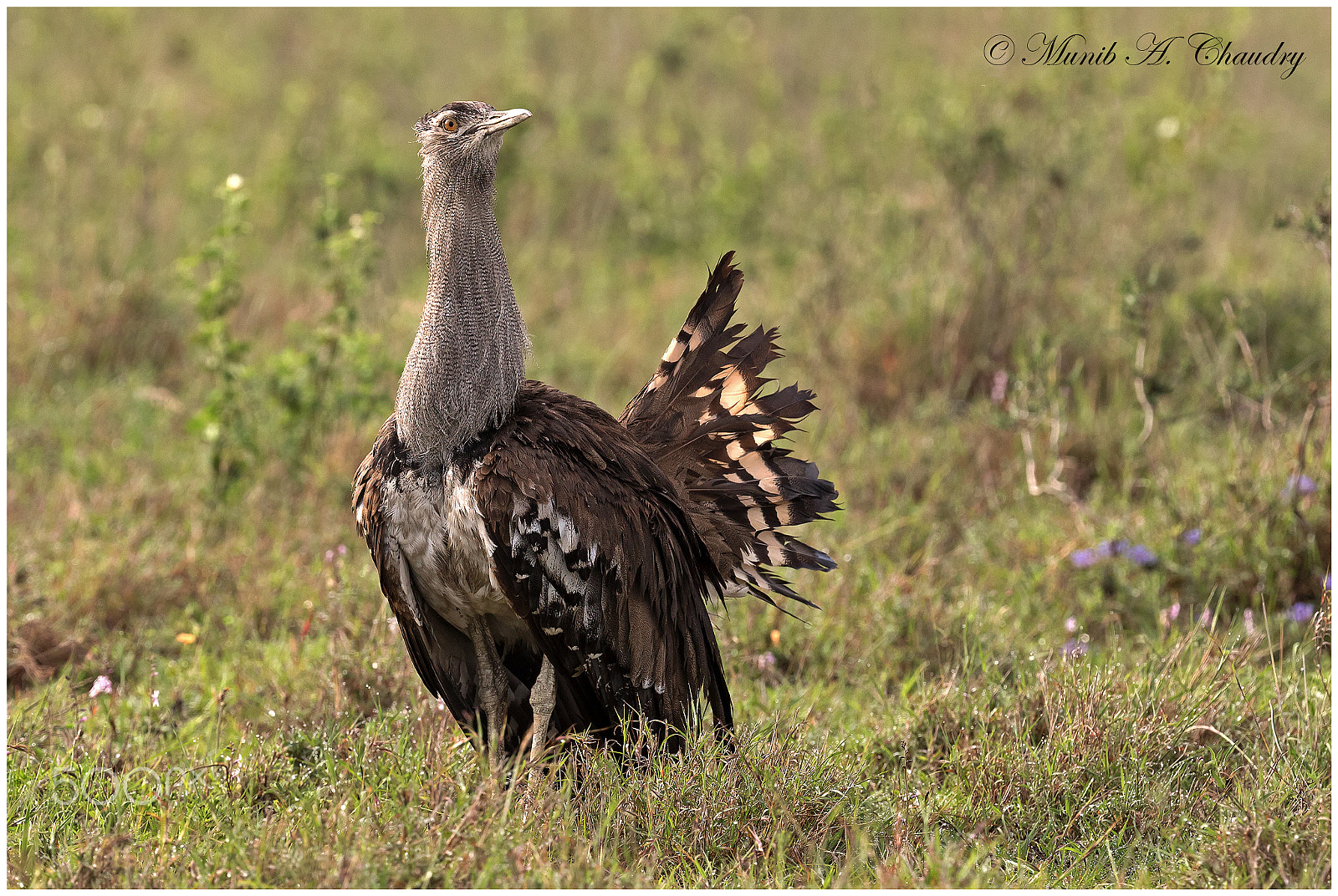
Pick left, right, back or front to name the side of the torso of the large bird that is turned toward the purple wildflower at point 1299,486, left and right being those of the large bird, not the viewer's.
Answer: back

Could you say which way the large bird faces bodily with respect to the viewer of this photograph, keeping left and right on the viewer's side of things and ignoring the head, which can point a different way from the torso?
facing the viewer and to the left of the viewer
